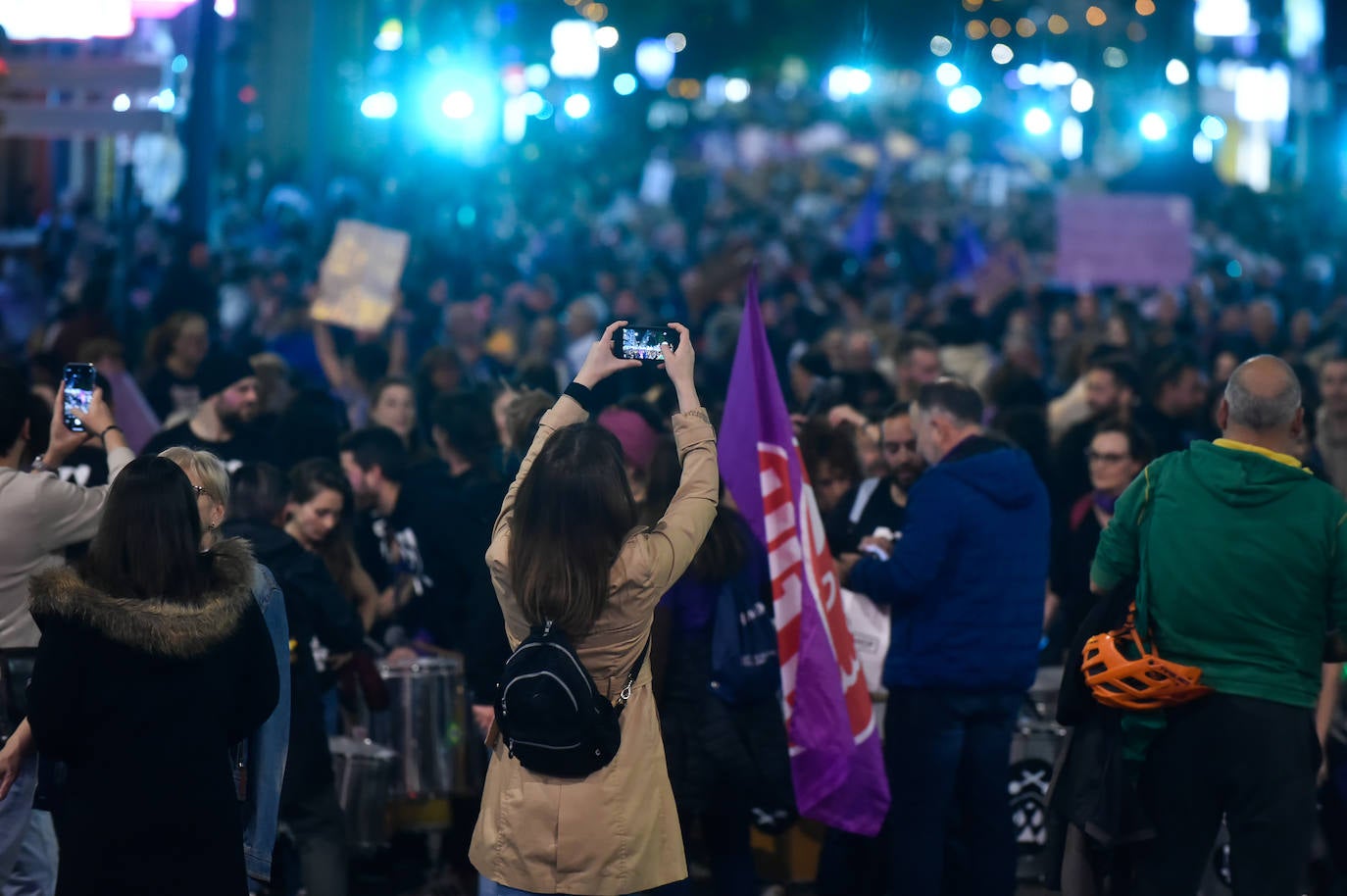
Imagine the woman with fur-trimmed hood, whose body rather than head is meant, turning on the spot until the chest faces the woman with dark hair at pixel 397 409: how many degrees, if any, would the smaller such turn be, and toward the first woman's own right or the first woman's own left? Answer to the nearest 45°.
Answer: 0° — they already face them

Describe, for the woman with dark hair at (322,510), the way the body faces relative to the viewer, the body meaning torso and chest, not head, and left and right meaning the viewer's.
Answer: facing the viewer and to the right of the viewer

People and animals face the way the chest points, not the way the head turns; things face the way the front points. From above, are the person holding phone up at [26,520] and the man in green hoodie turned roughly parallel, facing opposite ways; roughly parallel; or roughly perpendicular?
roughly parallel

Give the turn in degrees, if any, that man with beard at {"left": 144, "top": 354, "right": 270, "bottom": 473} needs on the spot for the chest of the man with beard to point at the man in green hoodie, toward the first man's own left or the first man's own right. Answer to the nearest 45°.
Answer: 0° — they already face them

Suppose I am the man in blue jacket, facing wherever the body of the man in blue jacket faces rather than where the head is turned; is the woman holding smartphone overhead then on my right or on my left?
on my left

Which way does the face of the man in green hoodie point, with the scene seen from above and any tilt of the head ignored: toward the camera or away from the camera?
away from the camera

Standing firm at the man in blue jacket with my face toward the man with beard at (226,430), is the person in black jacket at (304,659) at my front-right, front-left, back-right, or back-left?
front-left

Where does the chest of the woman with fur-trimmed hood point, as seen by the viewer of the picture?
away from the camera

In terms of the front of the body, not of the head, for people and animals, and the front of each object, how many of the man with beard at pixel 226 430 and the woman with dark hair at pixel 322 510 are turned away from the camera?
0

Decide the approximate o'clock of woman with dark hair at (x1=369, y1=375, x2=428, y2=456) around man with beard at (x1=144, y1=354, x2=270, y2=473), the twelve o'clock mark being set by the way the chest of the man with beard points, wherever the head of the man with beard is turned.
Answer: The woman with dark hair is roughly at 9 o'clock from the man with beard.

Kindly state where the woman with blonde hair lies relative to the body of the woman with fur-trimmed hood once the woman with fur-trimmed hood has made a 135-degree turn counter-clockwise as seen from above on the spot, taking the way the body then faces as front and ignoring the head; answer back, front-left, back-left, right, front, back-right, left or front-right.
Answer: back

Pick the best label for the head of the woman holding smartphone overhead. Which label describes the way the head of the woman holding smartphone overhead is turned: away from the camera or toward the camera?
away from the camera

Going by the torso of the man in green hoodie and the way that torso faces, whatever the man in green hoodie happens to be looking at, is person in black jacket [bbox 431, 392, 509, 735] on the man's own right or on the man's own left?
on the man's own left

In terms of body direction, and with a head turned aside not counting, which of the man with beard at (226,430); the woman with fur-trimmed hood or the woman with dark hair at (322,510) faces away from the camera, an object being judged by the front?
the woman with fur-trimmed hood

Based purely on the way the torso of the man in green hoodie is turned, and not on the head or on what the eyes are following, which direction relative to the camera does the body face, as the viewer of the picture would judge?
away from the camera

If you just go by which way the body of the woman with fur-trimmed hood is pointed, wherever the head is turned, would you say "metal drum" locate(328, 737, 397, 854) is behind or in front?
in front

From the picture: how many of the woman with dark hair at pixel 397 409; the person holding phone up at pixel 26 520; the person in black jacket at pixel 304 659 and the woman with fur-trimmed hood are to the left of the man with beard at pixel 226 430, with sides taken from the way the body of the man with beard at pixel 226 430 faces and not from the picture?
1

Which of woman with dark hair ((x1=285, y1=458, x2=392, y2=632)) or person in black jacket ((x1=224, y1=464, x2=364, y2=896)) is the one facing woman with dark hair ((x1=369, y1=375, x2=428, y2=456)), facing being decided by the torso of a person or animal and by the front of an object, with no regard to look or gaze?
the person in black jacket

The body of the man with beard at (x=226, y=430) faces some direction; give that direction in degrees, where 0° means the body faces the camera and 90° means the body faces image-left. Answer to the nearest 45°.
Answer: approximately 315°

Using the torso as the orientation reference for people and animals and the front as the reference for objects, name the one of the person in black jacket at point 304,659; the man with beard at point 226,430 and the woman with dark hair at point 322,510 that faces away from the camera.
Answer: the person in black jacket

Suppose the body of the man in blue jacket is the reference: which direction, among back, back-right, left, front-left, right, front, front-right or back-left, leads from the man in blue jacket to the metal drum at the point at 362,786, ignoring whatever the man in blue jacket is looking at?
front-left
